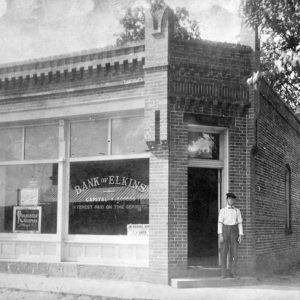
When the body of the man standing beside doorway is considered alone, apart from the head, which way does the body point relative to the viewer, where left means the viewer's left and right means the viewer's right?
facing the viewer
